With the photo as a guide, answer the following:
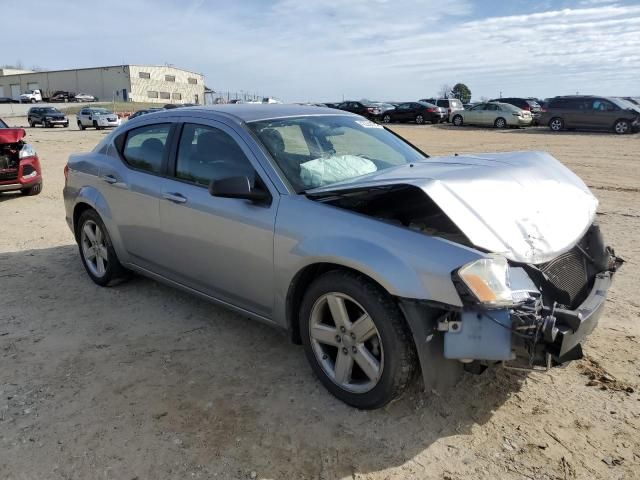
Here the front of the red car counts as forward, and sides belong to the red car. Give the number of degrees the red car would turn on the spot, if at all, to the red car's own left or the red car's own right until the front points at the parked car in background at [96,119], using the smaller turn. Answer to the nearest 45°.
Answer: approximately 180°

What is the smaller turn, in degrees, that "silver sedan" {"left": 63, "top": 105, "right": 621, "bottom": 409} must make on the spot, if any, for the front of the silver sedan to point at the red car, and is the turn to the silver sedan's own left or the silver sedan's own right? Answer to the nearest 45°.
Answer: approximately 180°

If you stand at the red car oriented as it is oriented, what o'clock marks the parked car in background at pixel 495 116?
The parked car in background is roughly at 8 o'clock from the red car.

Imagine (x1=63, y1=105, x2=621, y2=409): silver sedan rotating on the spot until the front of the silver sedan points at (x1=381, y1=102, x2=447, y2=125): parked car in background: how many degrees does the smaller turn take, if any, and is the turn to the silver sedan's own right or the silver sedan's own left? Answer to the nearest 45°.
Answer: approximately 135° to the silver sedan's own left

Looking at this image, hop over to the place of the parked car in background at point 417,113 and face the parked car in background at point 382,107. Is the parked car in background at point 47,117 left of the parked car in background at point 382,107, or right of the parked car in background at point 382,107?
left

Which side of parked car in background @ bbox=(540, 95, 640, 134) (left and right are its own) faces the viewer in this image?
right

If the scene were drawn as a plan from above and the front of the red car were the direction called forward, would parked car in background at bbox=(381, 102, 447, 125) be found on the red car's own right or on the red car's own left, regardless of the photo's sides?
on the red car's own left

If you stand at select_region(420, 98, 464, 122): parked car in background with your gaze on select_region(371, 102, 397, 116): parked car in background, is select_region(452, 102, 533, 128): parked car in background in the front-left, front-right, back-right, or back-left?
back-left

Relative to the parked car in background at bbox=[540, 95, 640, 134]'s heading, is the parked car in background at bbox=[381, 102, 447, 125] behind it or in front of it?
behind

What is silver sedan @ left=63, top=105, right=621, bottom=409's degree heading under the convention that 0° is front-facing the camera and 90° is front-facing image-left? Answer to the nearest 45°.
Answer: approximately 315°

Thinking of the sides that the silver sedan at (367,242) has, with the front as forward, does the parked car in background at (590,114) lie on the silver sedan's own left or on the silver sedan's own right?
on the silver sedan's own left
